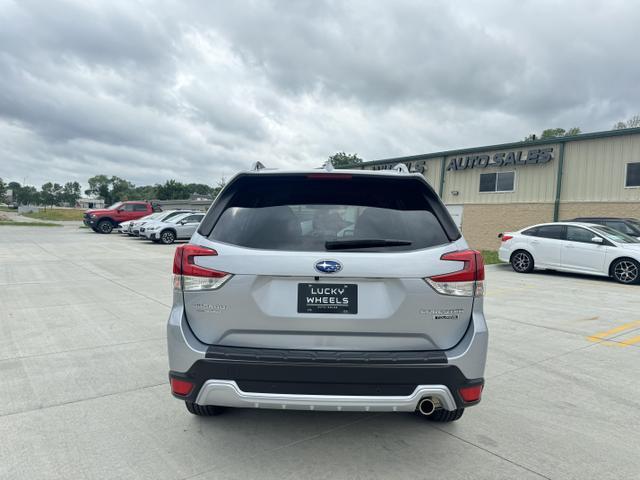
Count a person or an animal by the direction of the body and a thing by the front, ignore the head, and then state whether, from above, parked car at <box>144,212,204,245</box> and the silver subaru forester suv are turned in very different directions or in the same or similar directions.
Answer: very different directions

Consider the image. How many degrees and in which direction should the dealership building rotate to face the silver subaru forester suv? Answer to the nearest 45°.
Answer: approximately 45° to its left

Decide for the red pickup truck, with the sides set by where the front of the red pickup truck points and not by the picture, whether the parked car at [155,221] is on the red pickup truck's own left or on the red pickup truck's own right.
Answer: on the red pickup truck's own left

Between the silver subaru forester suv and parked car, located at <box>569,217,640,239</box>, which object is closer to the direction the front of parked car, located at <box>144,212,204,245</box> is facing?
the silver subaru forester suv

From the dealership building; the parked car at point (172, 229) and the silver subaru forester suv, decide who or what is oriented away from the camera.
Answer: the silver subaru forester suv

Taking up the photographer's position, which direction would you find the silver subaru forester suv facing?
facing away from the viewer

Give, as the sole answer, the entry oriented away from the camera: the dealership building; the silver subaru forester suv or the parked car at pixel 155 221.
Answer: the silver subaru forester suv
